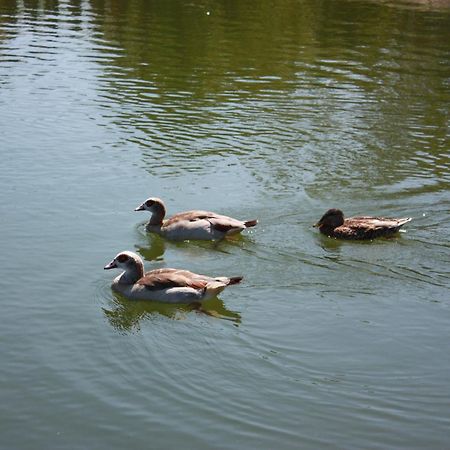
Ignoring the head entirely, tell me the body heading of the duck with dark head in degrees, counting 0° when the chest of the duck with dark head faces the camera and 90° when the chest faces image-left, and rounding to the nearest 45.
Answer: approximately 90°
